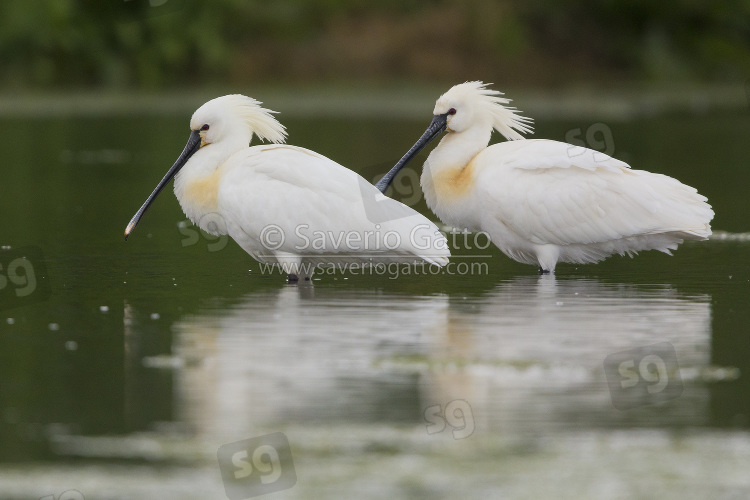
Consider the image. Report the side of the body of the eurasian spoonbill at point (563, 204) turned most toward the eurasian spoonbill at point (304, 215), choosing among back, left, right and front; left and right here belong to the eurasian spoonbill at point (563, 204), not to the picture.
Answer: front

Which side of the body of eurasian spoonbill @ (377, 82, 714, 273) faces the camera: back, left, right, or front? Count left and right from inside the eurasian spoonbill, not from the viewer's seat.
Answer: left

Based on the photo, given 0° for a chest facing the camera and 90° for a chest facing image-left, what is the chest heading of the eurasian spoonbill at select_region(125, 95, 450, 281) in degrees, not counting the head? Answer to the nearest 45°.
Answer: approximately 90°

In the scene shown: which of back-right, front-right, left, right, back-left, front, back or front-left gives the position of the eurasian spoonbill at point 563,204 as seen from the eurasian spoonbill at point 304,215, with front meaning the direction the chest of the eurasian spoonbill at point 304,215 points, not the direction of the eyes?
back

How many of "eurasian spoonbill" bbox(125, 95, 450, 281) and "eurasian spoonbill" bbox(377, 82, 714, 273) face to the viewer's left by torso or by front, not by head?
2
